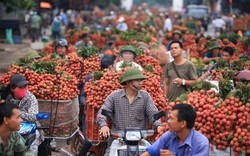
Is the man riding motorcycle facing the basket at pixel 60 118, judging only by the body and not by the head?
no

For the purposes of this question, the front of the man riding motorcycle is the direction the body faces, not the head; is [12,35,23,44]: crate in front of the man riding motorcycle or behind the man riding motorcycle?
behind

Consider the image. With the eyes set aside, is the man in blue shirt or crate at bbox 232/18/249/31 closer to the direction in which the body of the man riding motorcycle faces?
the man in blue shirt

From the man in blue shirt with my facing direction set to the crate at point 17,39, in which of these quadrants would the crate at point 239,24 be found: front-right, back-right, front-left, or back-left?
front-right

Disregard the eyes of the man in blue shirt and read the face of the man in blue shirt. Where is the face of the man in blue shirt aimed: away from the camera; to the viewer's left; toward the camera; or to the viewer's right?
to the viewer's left

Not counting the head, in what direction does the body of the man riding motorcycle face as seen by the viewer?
toward the camera

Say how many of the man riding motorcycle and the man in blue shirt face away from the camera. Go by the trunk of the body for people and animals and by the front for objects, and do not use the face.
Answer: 0

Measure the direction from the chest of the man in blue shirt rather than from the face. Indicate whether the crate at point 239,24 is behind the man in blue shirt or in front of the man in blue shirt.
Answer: behind

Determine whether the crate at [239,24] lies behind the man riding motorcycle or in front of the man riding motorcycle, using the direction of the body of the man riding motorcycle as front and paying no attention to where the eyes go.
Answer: behind

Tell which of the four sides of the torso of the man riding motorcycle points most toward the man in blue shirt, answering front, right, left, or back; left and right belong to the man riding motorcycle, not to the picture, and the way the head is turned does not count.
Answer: front

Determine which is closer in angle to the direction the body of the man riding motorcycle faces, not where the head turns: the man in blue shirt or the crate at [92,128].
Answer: the man in blue shirt
